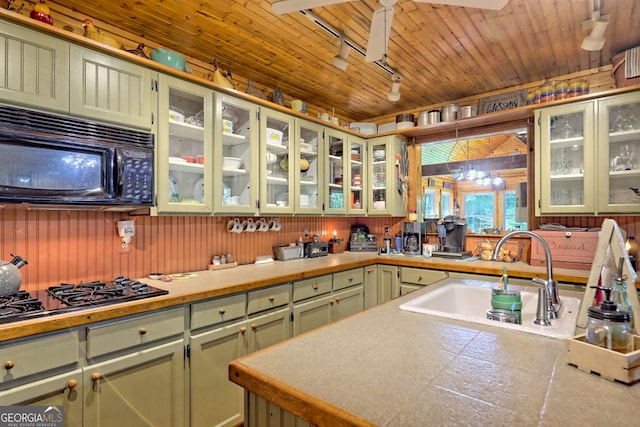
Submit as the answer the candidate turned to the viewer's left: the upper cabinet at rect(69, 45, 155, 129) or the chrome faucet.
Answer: the chrome faucet

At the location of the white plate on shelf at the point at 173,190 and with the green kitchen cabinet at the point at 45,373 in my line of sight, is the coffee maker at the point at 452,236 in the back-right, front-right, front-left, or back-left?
back-left

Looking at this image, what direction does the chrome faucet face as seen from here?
to the viewer's left

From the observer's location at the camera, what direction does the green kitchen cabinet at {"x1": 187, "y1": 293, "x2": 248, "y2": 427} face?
facing the viewer and to the right of the viewer

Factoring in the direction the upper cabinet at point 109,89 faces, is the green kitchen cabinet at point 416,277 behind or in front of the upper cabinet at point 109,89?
in front

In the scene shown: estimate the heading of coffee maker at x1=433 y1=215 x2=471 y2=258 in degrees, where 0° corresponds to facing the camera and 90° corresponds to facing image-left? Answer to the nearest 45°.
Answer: approximately 0°
